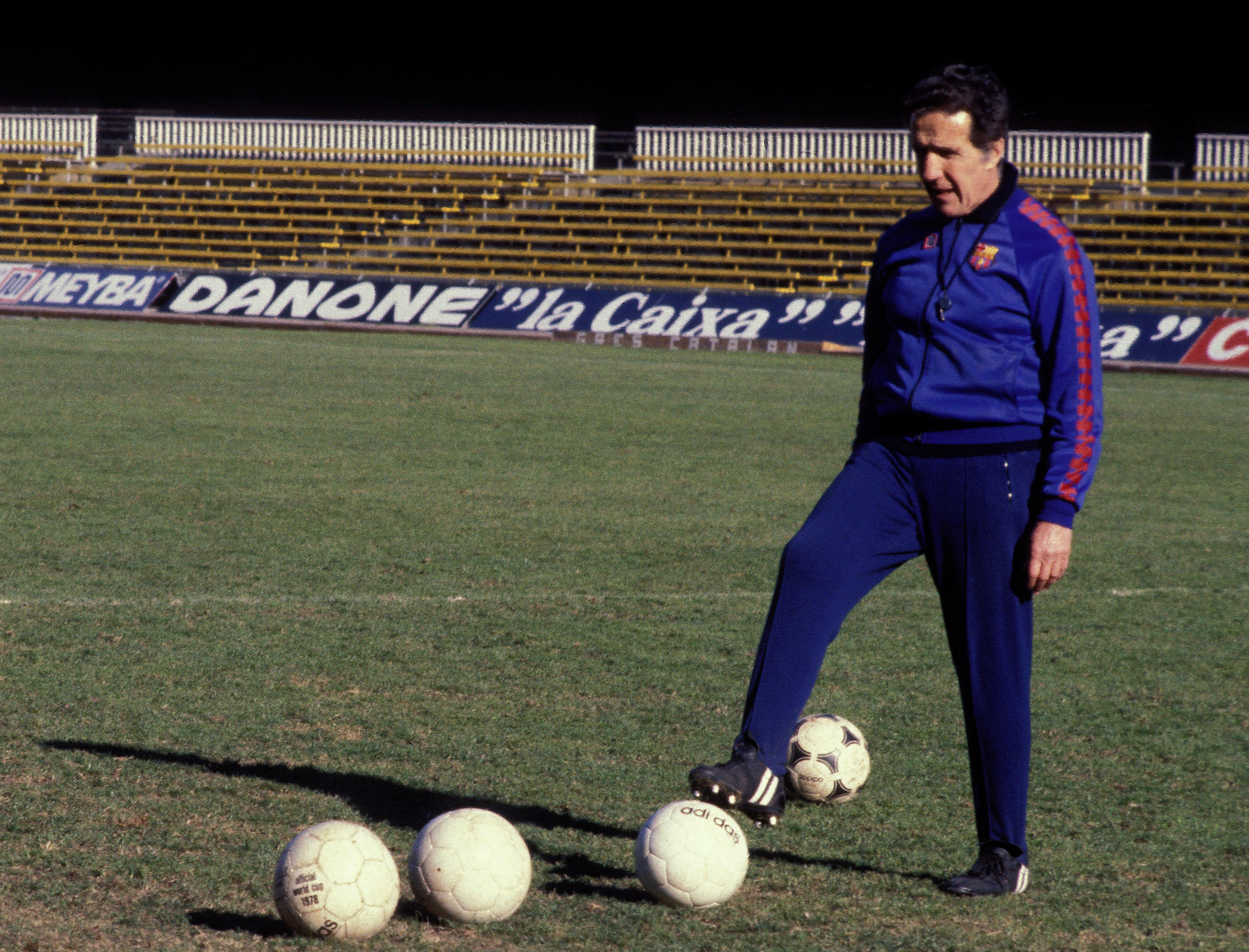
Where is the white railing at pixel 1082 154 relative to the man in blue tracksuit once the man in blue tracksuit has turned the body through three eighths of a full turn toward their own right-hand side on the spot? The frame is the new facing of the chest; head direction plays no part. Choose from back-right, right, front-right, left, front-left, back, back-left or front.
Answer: front

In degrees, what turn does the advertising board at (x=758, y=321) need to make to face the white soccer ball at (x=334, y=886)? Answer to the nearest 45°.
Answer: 0° — it already faces it

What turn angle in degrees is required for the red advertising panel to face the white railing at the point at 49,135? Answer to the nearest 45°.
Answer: approximately 90° to its right

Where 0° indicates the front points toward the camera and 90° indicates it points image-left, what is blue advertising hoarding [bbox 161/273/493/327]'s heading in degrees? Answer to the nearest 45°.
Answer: approximately 0°

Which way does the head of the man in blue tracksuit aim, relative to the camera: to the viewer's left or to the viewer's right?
to the viewer's left

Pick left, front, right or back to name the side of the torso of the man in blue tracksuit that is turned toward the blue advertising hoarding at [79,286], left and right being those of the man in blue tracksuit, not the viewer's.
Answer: right
